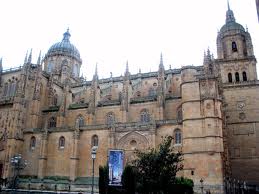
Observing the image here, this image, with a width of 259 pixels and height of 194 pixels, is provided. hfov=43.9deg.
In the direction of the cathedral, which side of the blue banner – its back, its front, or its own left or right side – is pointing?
back

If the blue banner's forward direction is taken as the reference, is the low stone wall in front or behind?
behind

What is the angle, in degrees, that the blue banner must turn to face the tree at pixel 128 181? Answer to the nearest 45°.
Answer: approximately 135° to its left

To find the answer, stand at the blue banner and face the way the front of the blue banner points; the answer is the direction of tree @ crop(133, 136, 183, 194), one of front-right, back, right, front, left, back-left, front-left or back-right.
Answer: back-left

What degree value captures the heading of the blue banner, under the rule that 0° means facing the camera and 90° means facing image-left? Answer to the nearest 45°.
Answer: approximately 0°
